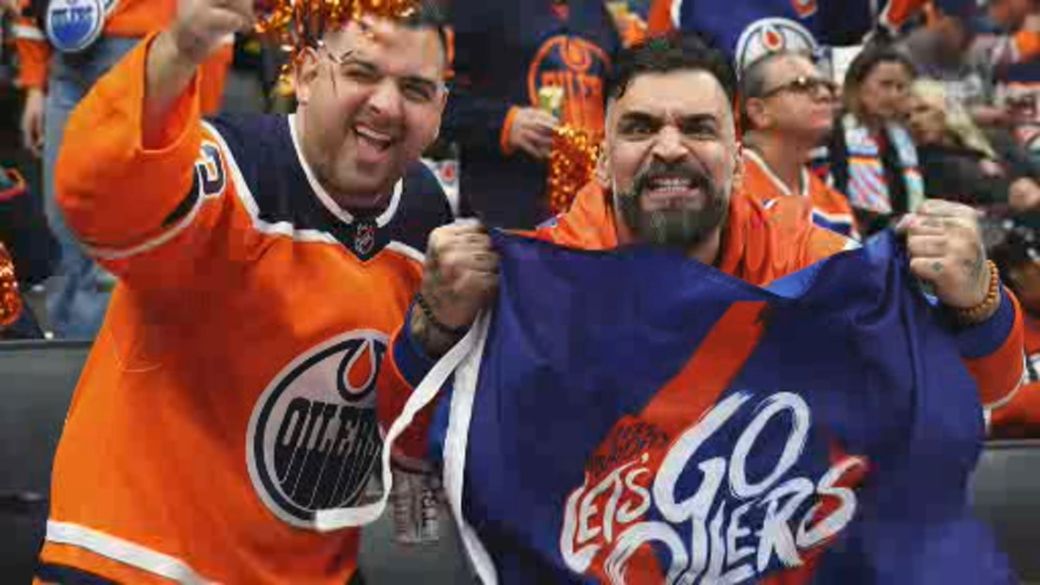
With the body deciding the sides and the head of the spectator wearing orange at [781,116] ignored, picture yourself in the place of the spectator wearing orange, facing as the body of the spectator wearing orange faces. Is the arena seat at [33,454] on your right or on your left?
on your right

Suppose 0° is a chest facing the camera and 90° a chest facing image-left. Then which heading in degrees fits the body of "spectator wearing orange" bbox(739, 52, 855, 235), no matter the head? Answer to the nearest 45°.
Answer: approximately 315°

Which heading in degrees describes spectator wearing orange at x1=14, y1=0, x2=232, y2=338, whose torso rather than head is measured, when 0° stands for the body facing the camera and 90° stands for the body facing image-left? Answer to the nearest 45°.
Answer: approximately 0°

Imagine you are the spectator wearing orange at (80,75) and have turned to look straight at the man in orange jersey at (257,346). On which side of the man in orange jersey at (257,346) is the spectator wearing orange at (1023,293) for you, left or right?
left

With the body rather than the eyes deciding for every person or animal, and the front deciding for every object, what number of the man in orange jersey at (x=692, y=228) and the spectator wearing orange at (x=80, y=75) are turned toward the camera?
2

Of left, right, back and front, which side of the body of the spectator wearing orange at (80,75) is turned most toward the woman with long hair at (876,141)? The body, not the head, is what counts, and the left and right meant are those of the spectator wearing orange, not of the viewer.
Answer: left

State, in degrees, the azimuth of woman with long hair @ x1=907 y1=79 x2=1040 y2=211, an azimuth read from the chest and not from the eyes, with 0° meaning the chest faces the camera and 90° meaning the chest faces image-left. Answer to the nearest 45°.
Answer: approximately 45°
